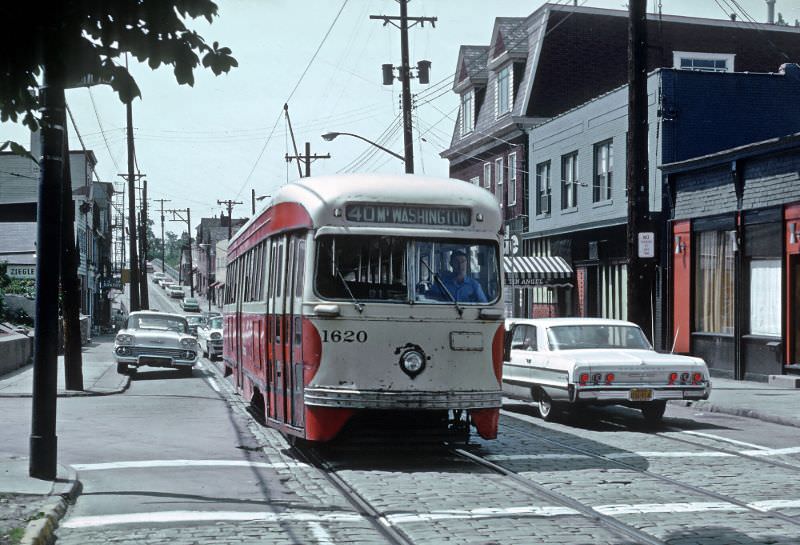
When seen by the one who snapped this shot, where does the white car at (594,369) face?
facing away from the viewer and to the left of the viewer

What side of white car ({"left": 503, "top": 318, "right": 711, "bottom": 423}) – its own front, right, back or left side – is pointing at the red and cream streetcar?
left

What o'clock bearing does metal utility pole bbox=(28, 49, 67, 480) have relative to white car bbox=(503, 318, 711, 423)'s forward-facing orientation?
The metal utility pole is roughly at 9 o'clock from the white car.

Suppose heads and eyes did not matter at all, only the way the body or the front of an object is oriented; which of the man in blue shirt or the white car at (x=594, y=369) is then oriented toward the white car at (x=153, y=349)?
the white car at (x=594, y=369)

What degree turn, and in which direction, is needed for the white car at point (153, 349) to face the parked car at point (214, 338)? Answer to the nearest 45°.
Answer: approximately 180°

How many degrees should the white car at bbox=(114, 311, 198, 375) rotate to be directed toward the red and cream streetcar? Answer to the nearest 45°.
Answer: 0° — it already faces it

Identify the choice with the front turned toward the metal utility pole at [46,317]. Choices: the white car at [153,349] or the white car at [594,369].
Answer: the white car at [153,349]

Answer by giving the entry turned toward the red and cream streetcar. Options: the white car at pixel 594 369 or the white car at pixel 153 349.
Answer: the white car at pixel 153 349

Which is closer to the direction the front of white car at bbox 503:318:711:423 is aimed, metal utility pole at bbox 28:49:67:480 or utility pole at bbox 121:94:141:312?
the utility pole

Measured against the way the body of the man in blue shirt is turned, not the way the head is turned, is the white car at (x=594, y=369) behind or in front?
behind
